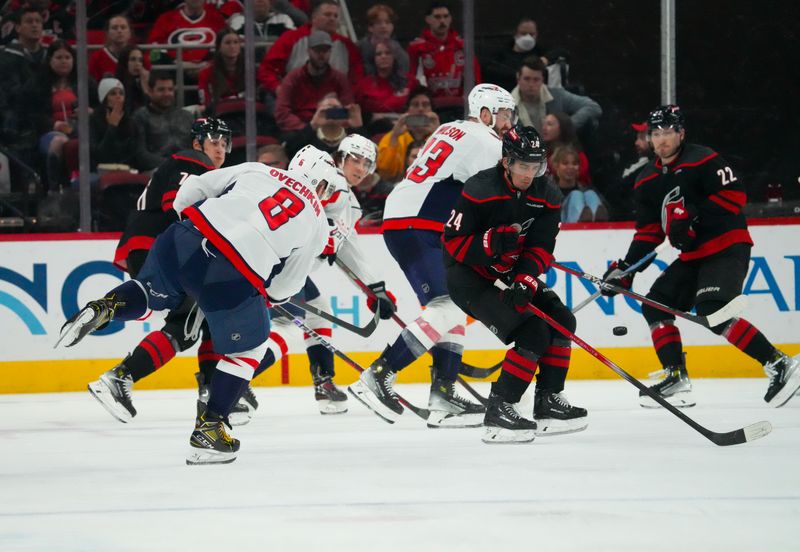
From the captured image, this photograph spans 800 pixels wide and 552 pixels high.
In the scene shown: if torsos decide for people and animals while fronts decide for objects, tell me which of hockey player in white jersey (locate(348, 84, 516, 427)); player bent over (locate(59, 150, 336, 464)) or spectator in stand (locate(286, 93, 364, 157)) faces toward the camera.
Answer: the spectator in stand

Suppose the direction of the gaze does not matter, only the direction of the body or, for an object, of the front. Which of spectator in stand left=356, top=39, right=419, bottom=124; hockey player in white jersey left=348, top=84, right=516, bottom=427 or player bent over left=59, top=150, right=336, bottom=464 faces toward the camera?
the spectator in stand

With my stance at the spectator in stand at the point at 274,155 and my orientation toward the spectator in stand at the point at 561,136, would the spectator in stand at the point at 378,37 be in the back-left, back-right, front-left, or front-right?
front-left

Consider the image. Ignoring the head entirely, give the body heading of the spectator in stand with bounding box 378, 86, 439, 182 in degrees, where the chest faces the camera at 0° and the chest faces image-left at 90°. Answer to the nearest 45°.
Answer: approximately 0°

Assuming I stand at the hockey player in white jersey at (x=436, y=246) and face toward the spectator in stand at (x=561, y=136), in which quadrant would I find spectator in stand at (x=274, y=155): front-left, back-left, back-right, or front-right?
front-left

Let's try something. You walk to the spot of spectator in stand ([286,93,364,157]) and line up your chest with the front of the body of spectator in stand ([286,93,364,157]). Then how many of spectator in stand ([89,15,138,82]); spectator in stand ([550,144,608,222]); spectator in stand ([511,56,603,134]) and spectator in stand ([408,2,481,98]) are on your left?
3

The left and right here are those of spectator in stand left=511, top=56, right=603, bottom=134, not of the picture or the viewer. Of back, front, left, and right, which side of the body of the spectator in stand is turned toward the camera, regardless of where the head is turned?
front

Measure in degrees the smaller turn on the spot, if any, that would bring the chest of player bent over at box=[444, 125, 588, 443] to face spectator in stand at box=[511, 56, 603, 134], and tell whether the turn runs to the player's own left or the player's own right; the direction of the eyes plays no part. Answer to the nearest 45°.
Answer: approximately 135° to the player's own left

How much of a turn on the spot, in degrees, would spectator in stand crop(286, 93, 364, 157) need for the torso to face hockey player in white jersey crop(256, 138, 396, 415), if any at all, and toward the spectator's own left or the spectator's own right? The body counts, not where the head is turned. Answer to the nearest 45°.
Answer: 0° — they already face them

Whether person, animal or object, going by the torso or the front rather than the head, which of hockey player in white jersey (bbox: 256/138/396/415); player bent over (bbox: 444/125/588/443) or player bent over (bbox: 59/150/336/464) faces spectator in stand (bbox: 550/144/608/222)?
player bent over (bbox: 59/150/336/464)

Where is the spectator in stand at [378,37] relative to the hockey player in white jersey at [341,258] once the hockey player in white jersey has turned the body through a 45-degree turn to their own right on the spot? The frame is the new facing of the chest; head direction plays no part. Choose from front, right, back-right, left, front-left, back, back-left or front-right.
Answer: back

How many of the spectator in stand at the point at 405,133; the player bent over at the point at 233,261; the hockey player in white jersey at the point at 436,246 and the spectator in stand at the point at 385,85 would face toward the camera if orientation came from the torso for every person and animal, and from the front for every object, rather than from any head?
2

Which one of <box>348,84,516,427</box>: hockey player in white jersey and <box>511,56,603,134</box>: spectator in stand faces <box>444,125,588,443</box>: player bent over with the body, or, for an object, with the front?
the spectator in stand

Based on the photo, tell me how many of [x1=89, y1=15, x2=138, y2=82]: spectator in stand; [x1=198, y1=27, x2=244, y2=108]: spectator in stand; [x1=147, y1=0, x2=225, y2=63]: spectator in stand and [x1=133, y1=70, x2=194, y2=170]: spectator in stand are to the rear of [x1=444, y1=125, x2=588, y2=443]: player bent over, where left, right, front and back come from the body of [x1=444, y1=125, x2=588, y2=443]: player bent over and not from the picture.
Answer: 4

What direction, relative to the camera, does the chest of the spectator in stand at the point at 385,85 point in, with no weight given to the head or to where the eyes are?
toward the camera

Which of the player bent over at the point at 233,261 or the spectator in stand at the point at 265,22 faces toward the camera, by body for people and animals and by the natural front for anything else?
the spectator in stand

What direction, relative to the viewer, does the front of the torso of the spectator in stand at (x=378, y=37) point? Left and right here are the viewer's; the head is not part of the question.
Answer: facing the viewer
